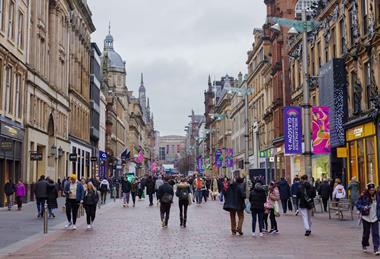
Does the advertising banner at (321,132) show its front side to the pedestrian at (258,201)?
yes

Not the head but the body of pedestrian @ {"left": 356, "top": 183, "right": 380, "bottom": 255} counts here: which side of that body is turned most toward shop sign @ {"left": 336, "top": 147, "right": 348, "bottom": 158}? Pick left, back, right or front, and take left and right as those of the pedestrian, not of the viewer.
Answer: back

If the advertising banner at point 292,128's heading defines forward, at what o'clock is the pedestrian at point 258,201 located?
The pedestrian is roughly at 12 o'clock from the advertising banner.

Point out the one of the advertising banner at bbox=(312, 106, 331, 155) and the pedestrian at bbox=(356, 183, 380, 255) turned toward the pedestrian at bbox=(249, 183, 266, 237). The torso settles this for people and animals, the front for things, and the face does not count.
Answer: the advertising banner

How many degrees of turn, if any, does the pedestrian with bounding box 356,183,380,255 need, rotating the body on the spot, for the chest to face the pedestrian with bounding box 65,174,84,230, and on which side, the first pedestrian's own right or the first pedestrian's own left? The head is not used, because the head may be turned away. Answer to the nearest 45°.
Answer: approximately 90° to the first pedestrian's own right

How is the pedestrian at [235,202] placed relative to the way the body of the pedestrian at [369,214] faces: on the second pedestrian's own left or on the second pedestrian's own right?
on the second pedestrian's own right
